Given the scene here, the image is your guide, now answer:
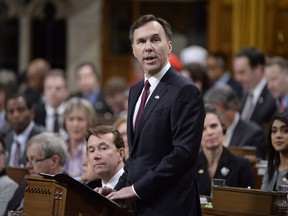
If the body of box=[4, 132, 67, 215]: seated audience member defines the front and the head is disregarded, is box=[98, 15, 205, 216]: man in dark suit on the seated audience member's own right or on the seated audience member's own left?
on the seated audience member's own left

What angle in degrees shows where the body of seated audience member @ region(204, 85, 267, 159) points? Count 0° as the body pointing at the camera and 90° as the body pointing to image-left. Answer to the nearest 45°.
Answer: approximately 45°

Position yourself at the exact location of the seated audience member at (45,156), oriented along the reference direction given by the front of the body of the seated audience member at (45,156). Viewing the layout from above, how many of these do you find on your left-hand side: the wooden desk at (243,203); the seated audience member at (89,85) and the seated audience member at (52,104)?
1

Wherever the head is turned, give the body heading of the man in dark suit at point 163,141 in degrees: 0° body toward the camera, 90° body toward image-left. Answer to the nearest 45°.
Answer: approximately 45°

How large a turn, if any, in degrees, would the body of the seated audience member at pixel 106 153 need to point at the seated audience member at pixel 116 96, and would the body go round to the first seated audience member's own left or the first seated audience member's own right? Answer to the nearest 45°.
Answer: approximately 135° to the first seated audience member's own right
